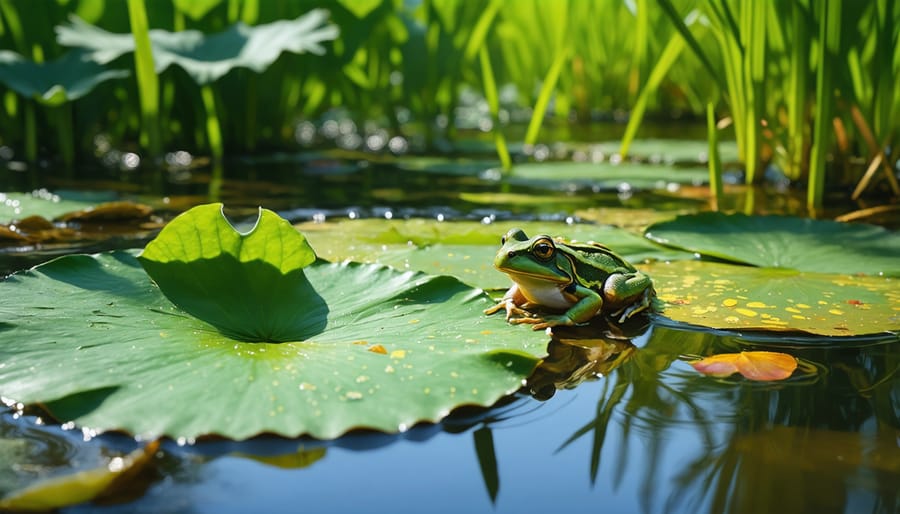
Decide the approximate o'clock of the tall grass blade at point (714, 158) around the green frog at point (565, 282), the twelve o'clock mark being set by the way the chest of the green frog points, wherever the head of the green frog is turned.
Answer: The tall grass blade is roughly at 5 o'clock from the green frog.

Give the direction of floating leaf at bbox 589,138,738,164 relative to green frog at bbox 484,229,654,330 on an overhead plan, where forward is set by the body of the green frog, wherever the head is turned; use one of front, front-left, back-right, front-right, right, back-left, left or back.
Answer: back-right

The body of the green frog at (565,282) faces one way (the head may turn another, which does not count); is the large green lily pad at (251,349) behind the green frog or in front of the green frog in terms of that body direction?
in front

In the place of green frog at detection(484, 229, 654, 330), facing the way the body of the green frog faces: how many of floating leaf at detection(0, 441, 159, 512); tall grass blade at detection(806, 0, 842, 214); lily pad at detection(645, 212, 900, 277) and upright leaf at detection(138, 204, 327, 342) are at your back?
2

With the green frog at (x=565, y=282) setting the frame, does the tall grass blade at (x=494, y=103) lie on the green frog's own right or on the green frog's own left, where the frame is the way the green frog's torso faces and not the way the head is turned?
on the green frog's own right

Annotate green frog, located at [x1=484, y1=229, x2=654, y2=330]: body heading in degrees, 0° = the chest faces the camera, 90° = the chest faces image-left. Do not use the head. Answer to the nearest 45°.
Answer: approximately 45°

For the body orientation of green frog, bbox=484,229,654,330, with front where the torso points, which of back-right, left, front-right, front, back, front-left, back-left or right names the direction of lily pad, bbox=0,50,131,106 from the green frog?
right

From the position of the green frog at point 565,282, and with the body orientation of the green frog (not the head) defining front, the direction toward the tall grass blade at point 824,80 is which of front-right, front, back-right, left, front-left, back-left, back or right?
back

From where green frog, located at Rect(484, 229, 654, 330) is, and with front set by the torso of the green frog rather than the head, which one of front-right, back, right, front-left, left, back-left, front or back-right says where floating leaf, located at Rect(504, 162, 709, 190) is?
back-right

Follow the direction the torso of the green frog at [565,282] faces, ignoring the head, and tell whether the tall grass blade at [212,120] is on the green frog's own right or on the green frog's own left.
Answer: on the green frog's own right

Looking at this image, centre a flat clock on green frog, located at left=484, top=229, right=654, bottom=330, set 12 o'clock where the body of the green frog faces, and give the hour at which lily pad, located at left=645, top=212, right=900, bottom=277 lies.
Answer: The lily pad is roughly at 6 o'clock from the green frog.
